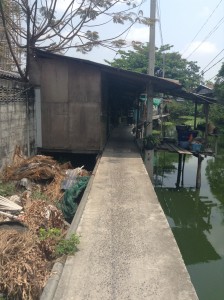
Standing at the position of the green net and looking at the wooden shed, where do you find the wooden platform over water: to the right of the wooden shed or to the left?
right

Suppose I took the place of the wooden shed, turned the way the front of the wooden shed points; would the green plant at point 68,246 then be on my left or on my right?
on my right

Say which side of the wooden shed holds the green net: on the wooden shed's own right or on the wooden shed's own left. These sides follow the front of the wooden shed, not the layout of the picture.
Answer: on the wooden shed's own right

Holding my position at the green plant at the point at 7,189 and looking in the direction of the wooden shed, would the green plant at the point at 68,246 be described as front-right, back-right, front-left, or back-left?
back-right

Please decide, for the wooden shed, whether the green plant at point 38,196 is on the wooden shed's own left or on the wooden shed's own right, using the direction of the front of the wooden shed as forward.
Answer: on the wooden shed's own right

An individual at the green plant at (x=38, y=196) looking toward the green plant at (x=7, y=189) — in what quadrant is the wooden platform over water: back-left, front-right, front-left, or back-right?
back-right
